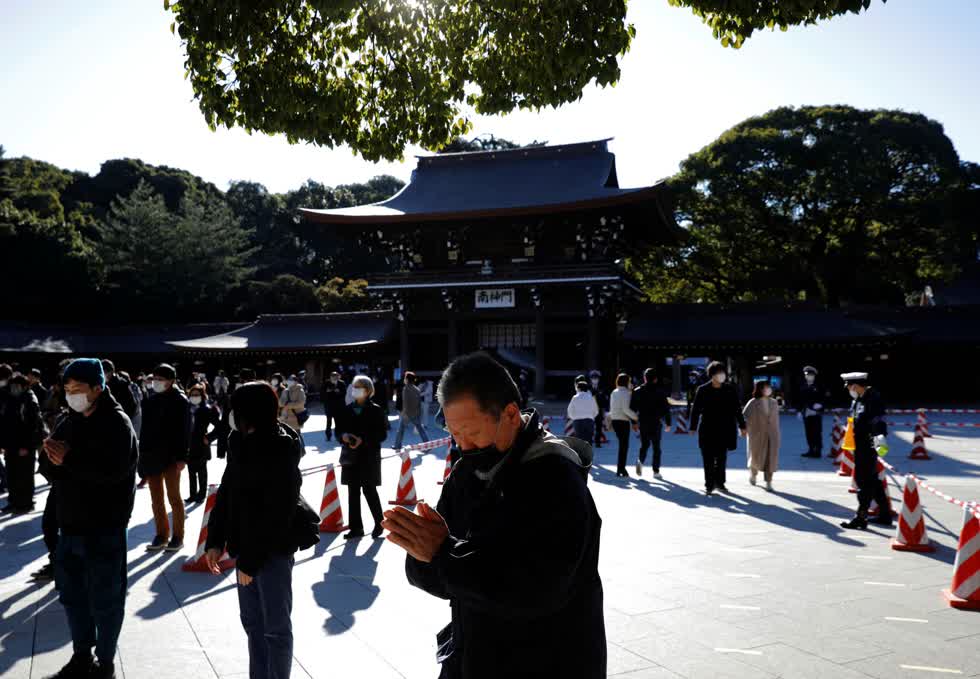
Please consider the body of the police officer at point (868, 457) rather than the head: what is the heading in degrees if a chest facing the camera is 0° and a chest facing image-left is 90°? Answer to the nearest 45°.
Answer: approximately 90°

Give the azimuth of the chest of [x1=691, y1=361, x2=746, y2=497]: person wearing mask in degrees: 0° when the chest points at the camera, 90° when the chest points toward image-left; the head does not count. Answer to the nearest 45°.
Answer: approximately 0°

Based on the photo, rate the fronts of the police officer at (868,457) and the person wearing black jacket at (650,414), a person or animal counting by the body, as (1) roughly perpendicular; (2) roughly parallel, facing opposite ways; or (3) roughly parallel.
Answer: roughly perpendicular

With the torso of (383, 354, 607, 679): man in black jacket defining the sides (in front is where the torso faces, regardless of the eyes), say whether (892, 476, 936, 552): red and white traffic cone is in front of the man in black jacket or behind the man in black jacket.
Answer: behind

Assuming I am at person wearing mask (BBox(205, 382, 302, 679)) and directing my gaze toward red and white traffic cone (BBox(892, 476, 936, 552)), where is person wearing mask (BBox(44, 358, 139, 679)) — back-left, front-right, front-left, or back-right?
back-left
